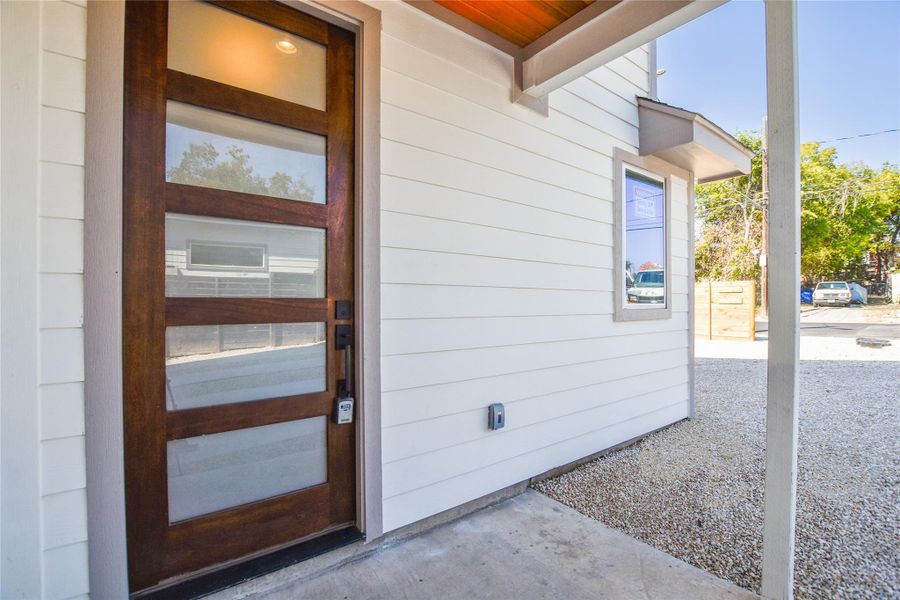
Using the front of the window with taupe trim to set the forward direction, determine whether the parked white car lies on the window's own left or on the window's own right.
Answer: on the window's own left

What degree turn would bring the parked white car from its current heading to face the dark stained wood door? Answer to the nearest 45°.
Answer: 0° — it already faces it

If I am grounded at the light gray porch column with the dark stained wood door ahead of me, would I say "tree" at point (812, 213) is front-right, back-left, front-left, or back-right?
back-right

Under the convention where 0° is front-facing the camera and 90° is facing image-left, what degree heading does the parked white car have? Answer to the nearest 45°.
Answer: approximately 0°

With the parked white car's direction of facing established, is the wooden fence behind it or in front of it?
in front

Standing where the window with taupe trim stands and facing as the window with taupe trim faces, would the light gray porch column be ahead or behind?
ahead

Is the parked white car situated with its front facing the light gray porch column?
yes

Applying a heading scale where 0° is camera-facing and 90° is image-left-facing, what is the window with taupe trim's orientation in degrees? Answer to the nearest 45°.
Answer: approximately 315°

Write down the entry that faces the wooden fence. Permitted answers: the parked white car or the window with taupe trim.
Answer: the parked white car
